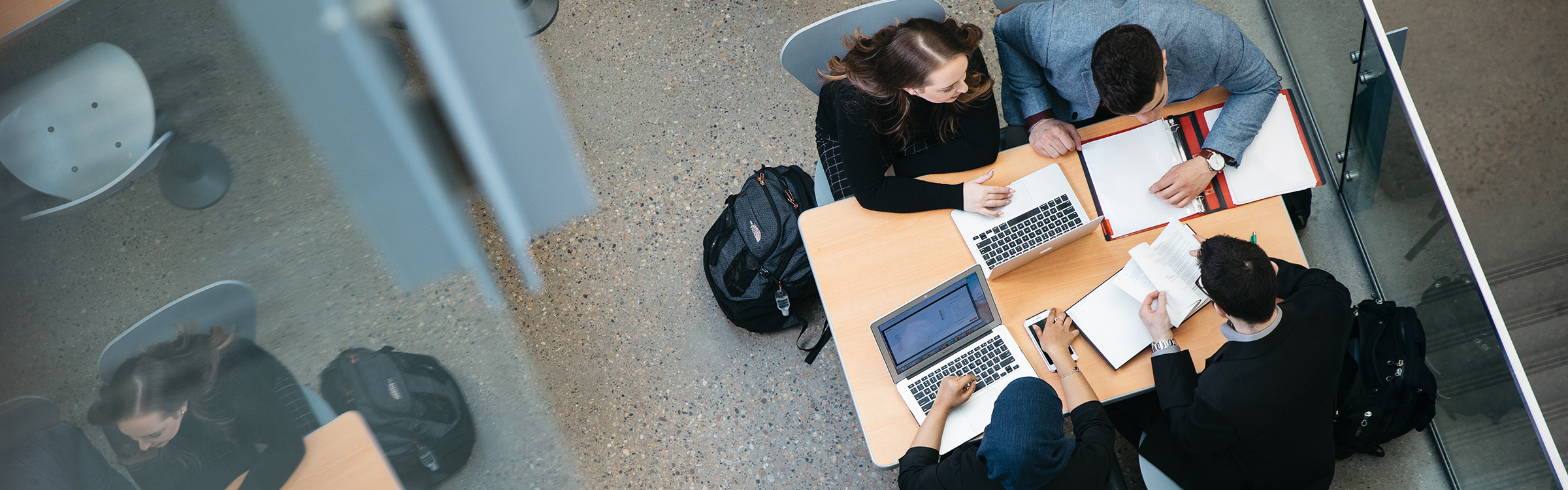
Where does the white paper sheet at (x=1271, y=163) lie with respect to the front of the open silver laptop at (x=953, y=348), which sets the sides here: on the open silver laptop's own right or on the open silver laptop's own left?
on the open silver laptop's own left

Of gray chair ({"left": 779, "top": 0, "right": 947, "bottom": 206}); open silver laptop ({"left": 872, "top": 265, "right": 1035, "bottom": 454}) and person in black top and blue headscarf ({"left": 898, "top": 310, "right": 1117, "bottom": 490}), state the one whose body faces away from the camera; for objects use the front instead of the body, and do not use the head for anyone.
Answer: the person in black top and blue headscarf

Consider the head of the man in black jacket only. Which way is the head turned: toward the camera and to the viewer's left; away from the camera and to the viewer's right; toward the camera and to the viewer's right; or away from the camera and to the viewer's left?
away from the camera and to the viewer's left

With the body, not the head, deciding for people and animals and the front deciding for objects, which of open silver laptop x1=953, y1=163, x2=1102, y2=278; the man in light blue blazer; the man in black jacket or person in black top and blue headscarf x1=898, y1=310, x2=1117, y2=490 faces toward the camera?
the man in light blue blazer

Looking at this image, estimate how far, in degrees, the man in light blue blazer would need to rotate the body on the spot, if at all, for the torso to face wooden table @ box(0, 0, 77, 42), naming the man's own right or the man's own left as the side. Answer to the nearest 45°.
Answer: approximately 90° to the man's own right

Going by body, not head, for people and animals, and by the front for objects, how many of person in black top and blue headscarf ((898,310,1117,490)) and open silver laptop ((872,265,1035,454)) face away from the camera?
1

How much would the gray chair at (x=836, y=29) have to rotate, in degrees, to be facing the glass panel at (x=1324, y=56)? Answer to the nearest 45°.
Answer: approximately 45° to its left

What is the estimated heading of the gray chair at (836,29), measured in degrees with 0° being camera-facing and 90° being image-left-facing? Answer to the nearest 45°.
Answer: approximately 315°

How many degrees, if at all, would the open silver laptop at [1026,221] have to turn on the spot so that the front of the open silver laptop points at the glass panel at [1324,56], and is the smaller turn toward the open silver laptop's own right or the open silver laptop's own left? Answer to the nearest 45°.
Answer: approximately 90° to the open silver laptop's own right

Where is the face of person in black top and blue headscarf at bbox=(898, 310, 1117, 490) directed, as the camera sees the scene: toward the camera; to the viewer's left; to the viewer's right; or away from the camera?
away from the camera
